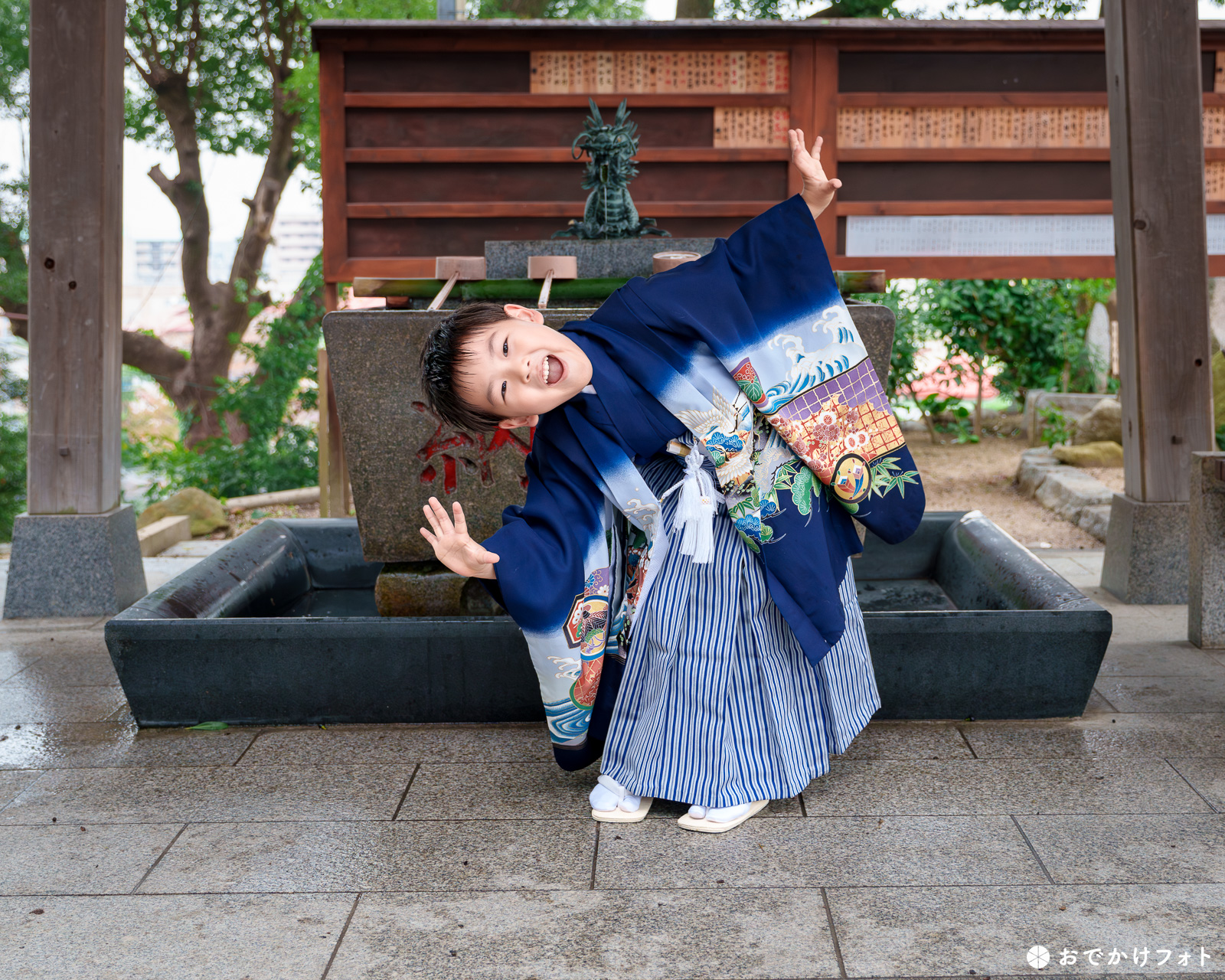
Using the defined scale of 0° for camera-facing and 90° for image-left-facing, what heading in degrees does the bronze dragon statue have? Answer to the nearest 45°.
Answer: approximately 0°

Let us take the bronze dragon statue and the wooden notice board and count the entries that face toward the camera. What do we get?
2

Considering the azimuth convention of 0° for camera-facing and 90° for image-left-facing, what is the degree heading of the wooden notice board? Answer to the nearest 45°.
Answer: approximately 0°
